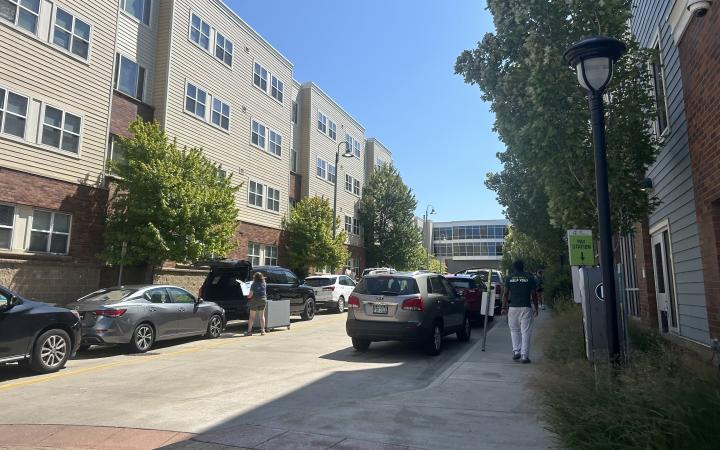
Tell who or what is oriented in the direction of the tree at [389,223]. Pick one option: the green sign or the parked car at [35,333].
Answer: the parked car

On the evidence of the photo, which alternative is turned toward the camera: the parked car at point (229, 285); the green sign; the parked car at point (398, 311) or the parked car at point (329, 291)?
the green sign

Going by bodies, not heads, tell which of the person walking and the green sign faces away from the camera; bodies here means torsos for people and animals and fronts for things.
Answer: the person walking

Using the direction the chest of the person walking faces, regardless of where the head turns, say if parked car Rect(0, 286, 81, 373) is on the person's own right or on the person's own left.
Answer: on the person's own left

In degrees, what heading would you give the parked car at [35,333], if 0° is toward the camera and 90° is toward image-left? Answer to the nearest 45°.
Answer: approximately 225°

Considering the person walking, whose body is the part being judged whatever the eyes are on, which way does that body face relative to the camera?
away from the camera

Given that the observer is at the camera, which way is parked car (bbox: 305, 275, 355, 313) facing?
facing away from the viewer and to the right of the viewer

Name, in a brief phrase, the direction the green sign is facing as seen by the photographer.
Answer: facing the viewer

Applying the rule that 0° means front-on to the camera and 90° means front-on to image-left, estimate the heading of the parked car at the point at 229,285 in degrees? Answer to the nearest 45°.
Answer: approximately 225°

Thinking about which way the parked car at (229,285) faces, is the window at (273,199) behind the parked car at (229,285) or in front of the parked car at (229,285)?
in front

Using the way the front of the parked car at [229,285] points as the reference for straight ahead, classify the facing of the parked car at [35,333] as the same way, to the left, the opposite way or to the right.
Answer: the same way
